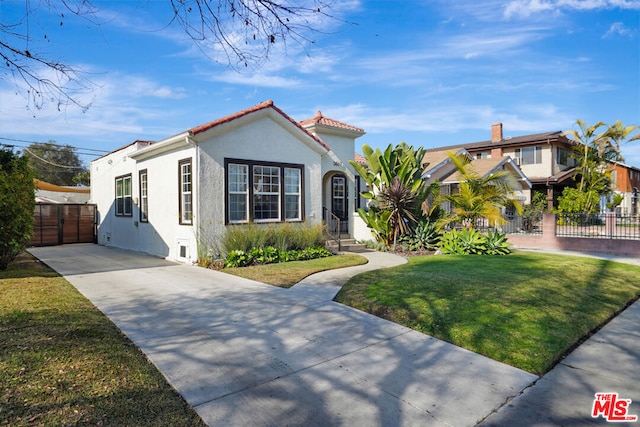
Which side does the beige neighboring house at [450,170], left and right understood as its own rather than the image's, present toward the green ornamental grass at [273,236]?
right

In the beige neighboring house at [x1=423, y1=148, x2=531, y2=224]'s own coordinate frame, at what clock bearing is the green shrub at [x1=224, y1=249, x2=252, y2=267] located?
The green shrub is roughly at 2 o'clock from the beige neighboring house.

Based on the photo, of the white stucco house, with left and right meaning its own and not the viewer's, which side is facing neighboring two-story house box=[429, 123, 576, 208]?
left

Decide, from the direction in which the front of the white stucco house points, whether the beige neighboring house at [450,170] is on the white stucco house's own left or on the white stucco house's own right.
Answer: on the white stucco house's own left

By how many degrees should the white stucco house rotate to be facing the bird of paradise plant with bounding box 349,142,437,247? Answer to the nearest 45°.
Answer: approximately 45° to its left

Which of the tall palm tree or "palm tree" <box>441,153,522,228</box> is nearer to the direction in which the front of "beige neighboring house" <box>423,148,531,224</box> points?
the palm tree

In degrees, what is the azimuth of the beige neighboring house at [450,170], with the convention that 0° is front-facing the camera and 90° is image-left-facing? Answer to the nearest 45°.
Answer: approximately 315°

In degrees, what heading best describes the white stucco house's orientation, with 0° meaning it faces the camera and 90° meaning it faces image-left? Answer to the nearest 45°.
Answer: approximately 315°

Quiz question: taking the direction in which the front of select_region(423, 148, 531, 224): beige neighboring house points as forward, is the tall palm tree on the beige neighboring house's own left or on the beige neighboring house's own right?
on the beige neighboring house's own left
